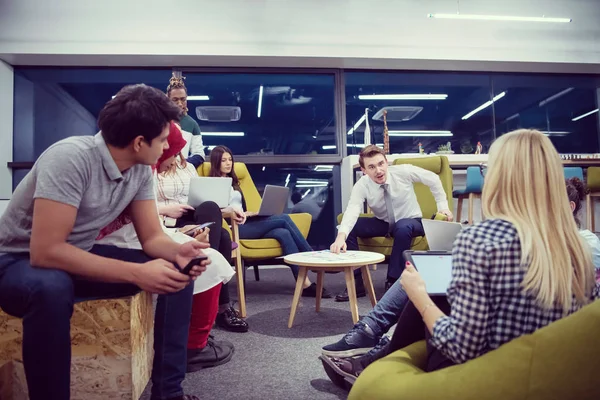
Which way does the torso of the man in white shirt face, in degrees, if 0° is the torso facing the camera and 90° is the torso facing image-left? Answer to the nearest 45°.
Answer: approximately 45°

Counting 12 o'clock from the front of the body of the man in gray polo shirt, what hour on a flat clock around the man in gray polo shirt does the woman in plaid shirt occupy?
The woman in plaid shirt is roughly at 12 o'clock from the man in gray polo shirt.

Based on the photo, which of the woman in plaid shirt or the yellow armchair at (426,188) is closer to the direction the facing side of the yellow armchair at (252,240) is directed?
the woman in plaid shirt

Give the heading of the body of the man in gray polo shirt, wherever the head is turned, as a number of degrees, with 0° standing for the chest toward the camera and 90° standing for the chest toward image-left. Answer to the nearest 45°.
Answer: approximately 315°

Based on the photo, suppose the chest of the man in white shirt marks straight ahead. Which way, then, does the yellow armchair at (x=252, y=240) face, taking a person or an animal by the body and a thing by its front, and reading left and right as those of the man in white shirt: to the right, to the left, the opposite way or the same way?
to the left

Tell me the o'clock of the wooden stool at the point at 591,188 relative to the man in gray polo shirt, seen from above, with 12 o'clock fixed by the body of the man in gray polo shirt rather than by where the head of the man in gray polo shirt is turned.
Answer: The wooden stool is roughly at 10 o'clock from the man in gray polo shirt.

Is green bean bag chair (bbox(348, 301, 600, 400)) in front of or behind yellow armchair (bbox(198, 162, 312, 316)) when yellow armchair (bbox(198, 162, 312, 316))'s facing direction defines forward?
in front

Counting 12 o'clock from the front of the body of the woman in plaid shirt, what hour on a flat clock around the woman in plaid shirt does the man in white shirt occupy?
The man in white shirt is roughly at 1 o'clock from the woman in plaid shirt.

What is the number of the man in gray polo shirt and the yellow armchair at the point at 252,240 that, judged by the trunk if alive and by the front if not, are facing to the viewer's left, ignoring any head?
0

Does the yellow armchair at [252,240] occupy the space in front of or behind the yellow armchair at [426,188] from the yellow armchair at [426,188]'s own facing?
in front

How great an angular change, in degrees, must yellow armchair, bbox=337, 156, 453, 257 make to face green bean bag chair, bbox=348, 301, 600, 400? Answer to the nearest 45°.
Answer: approximately 45° to its left

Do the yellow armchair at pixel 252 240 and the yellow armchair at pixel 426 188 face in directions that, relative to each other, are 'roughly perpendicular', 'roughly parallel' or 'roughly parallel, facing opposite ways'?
roughly perpendicular

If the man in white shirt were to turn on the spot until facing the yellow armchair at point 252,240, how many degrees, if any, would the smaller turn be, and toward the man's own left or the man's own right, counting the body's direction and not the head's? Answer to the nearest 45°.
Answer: approximately 45° to the man's own right

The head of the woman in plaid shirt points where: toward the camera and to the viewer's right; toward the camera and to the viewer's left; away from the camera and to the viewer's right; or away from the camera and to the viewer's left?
away from the camera and to the viewer's left
